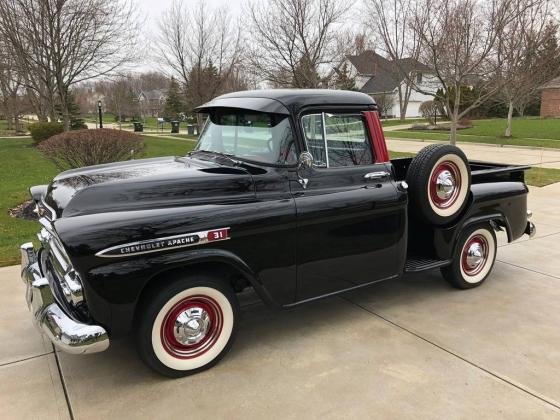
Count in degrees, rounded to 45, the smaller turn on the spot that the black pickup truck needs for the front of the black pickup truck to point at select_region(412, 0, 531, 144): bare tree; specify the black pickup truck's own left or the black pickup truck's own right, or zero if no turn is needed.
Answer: approximately 180°

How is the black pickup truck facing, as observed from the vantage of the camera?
facing the viewer and to the left of the viewer

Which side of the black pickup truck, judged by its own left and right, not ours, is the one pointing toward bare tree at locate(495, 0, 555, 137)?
back

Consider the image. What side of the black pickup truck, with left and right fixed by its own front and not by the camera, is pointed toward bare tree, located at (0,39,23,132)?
right

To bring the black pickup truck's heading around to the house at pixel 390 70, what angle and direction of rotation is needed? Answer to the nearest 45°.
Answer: approximately 135° to its right

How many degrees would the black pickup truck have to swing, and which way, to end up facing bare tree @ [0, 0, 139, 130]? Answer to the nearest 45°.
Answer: approximately 90° to its right

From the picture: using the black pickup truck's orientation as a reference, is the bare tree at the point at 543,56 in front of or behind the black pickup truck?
behind
